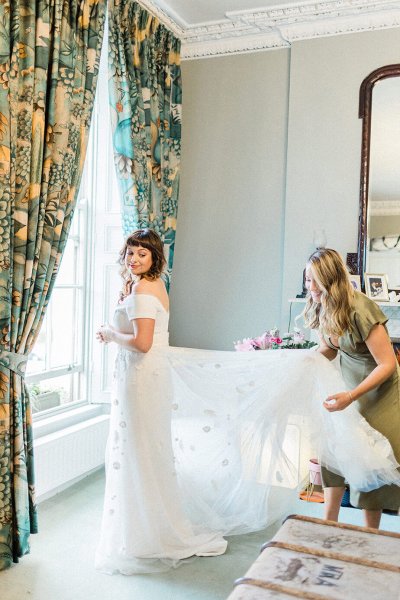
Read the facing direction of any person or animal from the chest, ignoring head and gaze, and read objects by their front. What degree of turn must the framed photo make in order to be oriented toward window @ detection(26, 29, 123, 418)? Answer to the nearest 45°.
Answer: approximately 45° to its right

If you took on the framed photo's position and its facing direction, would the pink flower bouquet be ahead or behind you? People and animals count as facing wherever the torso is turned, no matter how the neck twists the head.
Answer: ahead

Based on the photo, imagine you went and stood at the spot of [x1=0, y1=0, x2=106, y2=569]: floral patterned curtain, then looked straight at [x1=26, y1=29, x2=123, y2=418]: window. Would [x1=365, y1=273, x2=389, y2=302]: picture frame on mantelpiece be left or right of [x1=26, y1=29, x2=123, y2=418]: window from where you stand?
right

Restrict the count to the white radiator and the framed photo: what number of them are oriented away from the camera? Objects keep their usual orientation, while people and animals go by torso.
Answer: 0

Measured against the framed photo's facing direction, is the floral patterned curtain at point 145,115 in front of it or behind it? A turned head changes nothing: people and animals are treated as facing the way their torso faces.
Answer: in front

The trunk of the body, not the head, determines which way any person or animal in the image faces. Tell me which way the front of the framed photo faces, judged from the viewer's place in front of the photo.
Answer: facing the viewer and to the left of the viewer

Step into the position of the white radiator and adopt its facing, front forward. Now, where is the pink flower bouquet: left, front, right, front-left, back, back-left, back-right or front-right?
front-left

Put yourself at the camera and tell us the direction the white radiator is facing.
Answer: facing the viewer and to the right of the viewer
